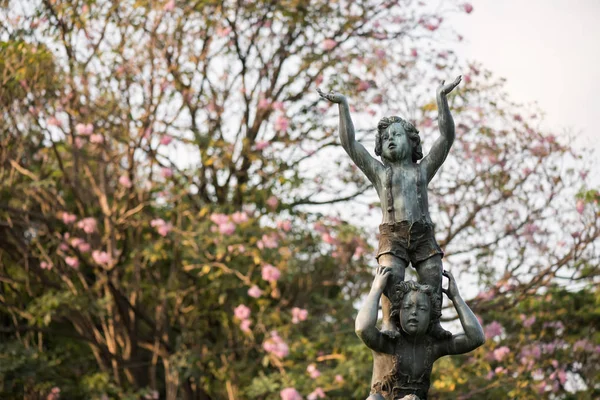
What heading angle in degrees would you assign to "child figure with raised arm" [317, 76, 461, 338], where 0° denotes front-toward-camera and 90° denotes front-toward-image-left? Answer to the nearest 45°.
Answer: approximately 0°
